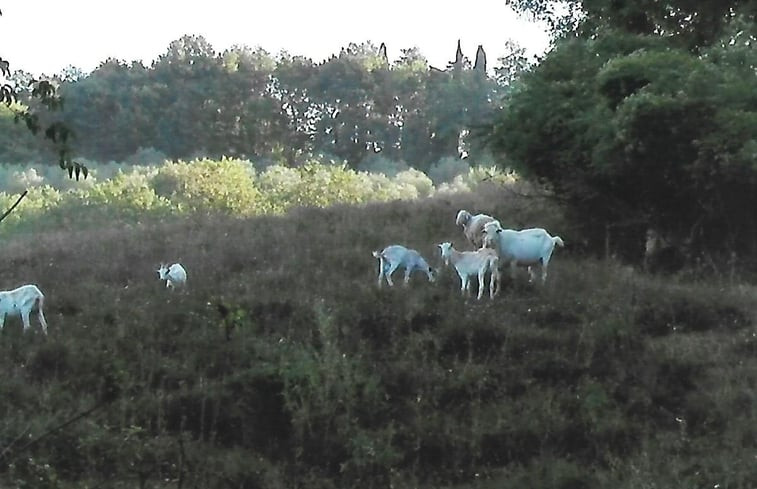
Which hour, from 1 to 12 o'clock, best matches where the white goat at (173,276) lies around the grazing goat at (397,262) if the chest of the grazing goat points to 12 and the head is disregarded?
The white goat is roughly at 6 o'clock from the grazing goat.

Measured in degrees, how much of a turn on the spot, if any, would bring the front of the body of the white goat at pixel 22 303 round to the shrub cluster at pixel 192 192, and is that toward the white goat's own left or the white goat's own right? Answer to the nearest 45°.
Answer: approximately 90° to the white goat's own right

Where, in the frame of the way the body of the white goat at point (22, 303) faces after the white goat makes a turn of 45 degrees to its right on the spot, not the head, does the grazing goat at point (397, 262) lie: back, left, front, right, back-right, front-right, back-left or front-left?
back-right

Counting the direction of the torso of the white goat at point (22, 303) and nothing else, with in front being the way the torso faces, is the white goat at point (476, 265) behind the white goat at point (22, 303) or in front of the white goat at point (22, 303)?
behind

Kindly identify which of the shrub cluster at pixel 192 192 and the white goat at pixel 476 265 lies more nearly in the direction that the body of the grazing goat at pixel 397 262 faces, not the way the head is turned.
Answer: the white goat

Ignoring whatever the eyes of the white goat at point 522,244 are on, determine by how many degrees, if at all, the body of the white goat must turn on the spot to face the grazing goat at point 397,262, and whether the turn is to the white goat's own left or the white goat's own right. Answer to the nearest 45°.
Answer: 0° — it already faces it

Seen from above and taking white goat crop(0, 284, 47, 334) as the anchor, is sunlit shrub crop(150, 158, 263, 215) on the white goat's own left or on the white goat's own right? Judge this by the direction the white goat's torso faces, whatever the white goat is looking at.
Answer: on the white goat's own right

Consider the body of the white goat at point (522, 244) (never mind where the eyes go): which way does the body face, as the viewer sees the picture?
to the viewer's left

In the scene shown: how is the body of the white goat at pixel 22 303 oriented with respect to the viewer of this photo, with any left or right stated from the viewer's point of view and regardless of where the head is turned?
facing to the left of the viewer

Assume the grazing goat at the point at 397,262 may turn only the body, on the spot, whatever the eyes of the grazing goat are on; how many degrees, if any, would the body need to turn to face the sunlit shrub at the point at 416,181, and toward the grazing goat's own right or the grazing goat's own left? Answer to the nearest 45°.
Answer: approximately 90° to the grazing goat's own left

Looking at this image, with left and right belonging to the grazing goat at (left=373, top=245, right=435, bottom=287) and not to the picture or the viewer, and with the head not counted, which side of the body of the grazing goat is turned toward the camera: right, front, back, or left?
right

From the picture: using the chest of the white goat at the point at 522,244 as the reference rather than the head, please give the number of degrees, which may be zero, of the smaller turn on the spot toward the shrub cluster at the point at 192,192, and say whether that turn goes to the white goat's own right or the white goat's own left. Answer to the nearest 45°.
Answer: approximately 45° to the white goat's own right
